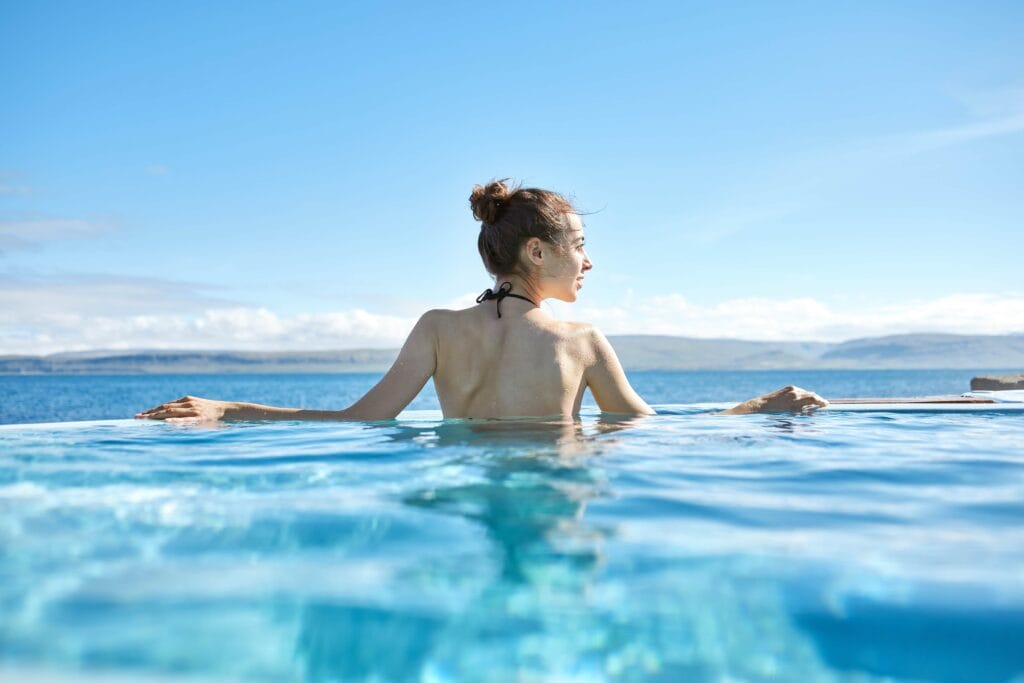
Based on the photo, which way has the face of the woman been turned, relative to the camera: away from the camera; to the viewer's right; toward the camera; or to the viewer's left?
to the viewer's right

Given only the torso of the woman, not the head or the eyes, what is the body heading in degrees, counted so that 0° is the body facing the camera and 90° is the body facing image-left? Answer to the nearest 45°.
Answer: approximately 180°

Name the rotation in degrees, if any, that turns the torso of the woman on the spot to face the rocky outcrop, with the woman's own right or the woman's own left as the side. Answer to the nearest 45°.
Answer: approximately 45° to the woman's own right
